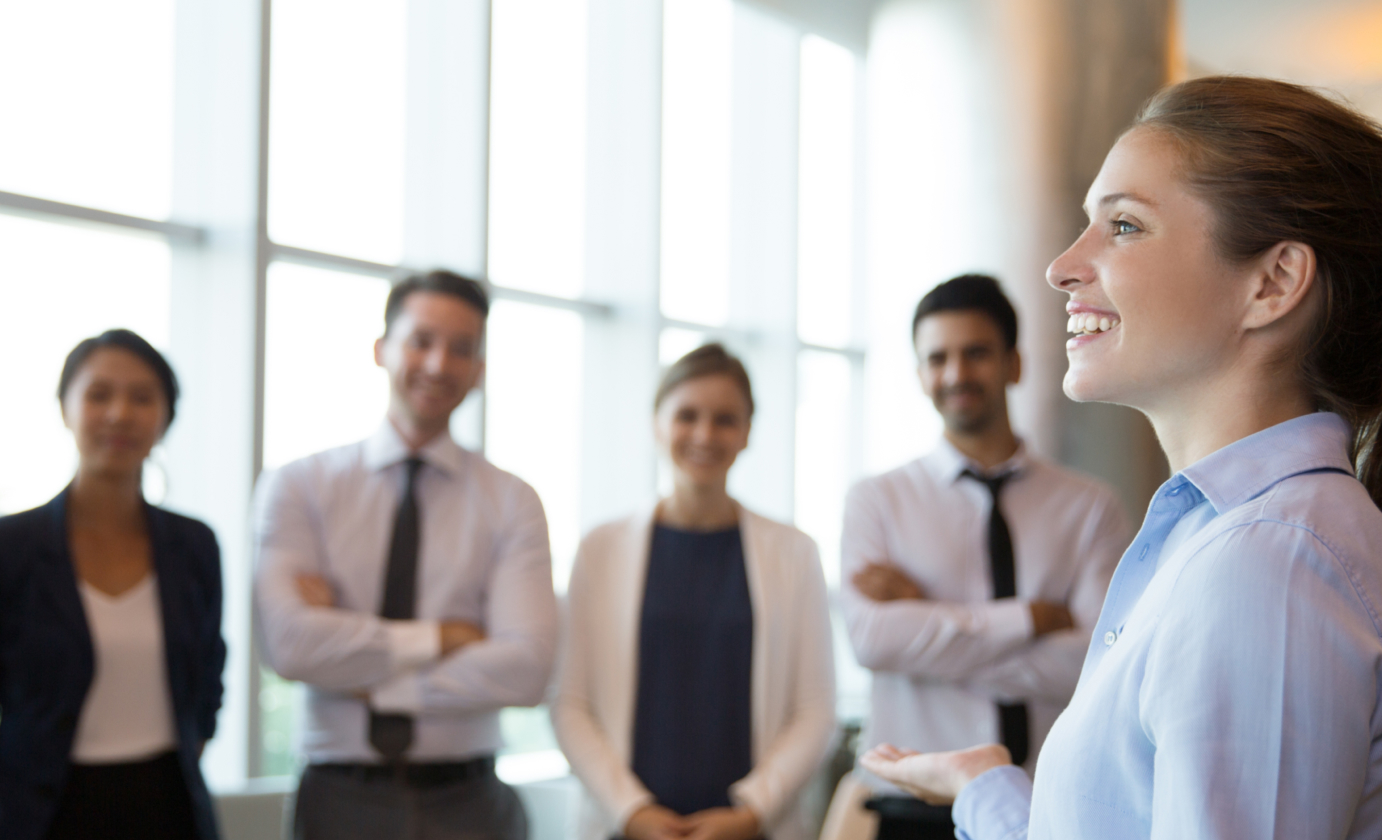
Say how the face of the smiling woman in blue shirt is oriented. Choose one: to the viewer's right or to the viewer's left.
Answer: to the viewer's left

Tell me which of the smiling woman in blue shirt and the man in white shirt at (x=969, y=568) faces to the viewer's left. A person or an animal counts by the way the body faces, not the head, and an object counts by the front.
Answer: the smiling woman in blue shirt

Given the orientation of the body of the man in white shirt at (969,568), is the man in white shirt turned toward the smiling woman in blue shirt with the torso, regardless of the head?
yes

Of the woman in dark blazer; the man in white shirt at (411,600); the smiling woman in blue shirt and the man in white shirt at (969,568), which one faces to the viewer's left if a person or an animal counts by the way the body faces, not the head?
the smiling woman in blue shirt

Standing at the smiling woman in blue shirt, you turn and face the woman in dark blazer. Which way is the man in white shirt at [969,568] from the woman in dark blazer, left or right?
right

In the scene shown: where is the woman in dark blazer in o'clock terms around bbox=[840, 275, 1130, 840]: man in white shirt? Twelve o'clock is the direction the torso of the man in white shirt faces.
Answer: The woman in dark blazer is roughly at 2 o'clock from the man in white shirt.

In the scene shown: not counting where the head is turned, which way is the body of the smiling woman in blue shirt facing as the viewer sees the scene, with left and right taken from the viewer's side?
facing to the left of the viewer

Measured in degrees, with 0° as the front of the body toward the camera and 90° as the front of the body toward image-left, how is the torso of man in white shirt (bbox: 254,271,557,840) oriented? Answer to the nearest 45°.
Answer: approximately 0°

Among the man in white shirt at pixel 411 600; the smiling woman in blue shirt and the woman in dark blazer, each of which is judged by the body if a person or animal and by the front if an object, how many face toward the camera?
2

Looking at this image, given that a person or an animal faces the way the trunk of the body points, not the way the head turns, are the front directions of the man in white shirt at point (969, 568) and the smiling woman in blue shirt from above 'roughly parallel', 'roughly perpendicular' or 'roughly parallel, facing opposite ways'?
roughly perpendicular
